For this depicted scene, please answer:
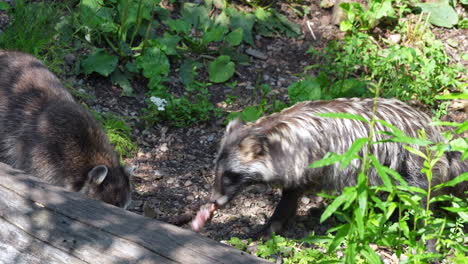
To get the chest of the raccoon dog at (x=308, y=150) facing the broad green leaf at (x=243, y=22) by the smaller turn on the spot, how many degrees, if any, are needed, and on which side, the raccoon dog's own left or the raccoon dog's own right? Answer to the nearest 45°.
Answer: approximately 45° to the raccoon dog's own right

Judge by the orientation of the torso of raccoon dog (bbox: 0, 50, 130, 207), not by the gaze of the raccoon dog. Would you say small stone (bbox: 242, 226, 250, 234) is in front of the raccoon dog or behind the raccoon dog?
in front

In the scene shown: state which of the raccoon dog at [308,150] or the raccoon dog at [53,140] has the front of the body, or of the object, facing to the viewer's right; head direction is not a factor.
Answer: the raccoon dog at [53,140]

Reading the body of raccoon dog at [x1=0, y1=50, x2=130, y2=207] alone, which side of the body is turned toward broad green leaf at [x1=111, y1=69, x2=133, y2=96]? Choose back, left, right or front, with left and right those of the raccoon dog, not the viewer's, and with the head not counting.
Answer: left

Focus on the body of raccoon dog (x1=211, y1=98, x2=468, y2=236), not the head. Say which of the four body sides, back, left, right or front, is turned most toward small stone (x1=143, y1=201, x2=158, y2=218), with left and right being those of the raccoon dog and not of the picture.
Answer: front

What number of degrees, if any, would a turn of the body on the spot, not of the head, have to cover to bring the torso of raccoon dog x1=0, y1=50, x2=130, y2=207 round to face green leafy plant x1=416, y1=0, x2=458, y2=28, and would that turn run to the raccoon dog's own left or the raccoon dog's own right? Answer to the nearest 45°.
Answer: approximately 45° to the raccoon dog's own left

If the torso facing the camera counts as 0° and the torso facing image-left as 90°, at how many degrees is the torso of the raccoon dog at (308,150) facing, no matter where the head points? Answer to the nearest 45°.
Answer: approximately 90°

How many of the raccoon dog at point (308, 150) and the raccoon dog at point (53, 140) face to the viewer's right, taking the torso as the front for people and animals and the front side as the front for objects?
1

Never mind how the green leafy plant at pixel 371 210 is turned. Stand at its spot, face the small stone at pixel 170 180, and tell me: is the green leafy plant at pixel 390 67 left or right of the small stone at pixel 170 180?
right

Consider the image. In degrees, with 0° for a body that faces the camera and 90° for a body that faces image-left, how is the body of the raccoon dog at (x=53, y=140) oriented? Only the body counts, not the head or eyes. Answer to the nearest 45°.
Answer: approximately 270°

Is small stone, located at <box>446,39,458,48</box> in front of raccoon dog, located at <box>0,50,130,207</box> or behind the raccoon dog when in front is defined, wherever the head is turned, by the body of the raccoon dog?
in front

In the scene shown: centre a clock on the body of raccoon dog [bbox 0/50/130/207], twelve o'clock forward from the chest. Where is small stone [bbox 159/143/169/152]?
The small stone is roughly at 11 o'clock from the raccoon dog.

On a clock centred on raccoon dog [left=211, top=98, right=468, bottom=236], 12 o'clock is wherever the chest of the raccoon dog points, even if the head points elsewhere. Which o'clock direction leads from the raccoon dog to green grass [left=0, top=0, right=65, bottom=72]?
The green grass is roughly at 1 o'clock from the raccoon dog.

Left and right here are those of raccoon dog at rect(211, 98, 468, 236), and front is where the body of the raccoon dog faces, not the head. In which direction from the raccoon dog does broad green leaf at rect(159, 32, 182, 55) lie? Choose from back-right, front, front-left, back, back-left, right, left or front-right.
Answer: front-right
